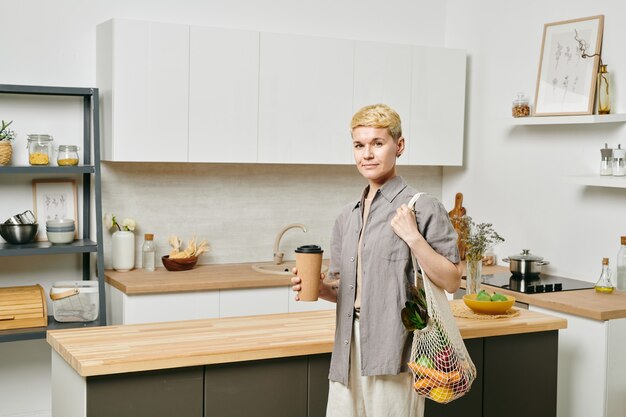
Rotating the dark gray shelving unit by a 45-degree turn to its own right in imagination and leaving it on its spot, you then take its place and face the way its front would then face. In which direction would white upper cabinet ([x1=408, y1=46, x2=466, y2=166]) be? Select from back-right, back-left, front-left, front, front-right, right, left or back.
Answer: back-left

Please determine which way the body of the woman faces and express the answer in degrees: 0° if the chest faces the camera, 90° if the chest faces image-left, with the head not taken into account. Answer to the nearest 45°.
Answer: approximately 45°

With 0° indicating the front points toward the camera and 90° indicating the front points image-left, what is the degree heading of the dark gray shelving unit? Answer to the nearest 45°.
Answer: approximately 0°

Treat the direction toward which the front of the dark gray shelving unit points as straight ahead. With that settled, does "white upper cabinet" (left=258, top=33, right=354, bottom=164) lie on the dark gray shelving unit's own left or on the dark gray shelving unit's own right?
on the dark gray shelving unit's own left

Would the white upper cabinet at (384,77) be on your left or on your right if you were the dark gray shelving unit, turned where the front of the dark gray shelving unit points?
on your left

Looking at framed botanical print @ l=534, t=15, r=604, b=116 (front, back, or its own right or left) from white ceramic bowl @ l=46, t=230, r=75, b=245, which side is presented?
front

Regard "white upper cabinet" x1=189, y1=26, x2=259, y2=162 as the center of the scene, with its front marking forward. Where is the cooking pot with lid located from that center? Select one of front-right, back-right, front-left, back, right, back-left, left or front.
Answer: left

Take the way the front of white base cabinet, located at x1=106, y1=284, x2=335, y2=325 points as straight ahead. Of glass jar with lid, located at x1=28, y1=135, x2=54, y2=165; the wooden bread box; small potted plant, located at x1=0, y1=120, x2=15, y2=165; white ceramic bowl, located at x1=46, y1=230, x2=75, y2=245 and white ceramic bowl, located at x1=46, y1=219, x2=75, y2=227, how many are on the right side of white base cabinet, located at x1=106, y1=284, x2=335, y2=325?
5

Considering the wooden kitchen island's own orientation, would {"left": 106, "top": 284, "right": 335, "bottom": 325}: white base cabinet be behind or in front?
behind

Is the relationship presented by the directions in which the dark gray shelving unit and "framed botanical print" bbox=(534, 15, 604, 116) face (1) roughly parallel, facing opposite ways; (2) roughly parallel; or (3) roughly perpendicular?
roughly perpendicular

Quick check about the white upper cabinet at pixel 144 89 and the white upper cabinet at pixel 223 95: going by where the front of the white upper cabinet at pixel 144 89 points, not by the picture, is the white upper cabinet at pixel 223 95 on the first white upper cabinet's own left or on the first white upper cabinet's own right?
on the first white upper cabinet's own left
